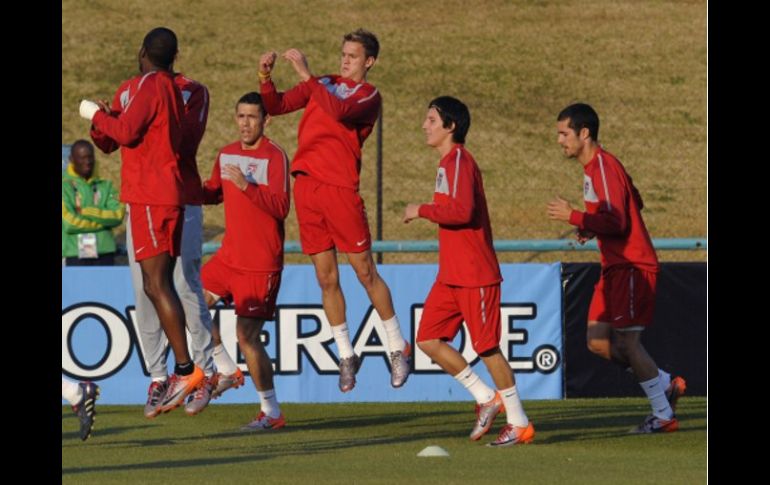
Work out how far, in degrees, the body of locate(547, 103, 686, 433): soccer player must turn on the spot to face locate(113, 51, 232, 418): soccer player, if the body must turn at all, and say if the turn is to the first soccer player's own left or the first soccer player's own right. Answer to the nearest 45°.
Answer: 0° — they already face them

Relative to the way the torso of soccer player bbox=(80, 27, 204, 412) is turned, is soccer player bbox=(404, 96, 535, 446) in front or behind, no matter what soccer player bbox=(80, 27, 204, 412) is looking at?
behind

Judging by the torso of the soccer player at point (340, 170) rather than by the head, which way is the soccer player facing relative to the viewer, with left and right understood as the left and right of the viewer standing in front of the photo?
facing the viewer and to the left of the viewer

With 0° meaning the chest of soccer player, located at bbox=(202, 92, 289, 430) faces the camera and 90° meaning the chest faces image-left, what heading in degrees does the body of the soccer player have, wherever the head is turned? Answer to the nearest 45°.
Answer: approximately 45°

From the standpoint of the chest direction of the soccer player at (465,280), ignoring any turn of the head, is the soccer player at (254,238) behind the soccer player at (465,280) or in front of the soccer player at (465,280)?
in front

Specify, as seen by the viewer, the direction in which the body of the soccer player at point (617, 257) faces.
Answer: to the viewer's left

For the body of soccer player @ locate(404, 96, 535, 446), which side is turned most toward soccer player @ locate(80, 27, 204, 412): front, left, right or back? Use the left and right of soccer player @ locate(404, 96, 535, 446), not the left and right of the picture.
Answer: front

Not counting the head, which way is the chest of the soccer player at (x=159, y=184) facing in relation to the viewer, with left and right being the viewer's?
facing to the left of the viewer

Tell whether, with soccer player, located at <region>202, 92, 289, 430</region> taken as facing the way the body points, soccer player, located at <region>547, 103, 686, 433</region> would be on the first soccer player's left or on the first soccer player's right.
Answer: on the first soccer player's left

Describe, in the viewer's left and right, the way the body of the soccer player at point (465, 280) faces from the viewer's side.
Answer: facing to the left of the viewer
